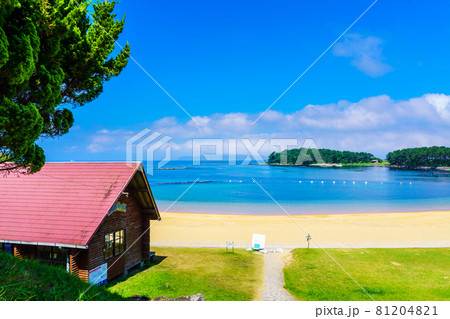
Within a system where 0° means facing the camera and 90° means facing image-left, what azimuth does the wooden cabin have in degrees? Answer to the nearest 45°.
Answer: approximately 315°

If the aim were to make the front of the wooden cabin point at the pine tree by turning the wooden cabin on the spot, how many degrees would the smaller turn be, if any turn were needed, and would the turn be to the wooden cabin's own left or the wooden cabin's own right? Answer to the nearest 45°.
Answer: approximately 45° to the wooden cabin's own right

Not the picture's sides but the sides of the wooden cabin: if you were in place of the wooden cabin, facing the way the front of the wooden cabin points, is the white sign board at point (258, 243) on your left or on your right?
on your left

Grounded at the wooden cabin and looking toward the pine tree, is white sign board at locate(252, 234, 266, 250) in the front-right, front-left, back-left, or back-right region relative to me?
back-left
